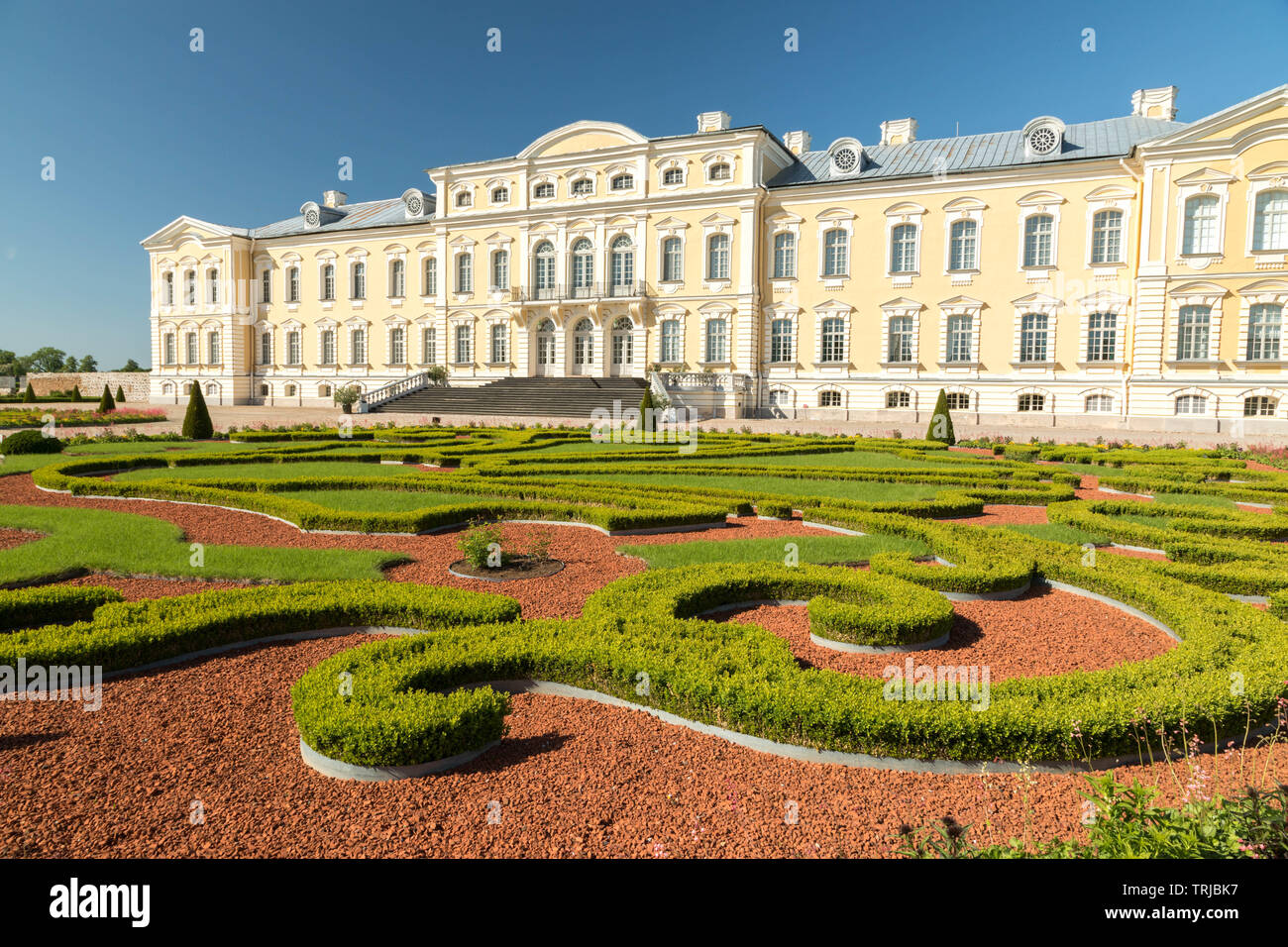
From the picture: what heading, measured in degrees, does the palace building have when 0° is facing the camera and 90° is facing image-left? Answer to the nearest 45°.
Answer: approximately 45°
